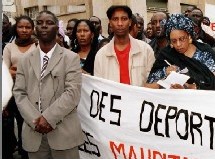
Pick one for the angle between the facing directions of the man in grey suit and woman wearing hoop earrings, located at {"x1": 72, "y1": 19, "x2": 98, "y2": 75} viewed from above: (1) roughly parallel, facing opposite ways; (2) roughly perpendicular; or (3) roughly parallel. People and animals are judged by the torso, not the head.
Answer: roughly parallel

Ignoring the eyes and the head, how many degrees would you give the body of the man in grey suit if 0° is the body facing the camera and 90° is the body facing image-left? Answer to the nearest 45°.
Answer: approximately 0°

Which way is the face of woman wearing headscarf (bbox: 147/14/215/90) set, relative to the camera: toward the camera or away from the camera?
toward the camera

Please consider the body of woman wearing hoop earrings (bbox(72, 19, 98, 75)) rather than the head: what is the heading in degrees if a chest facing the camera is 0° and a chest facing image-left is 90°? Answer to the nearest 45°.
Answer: approximately 0°

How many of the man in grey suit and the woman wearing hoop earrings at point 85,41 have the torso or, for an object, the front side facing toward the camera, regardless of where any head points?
2

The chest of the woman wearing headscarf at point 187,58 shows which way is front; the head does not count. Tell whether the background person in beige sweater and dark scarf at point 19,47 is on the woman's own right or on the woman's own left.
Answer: on the woman's own right

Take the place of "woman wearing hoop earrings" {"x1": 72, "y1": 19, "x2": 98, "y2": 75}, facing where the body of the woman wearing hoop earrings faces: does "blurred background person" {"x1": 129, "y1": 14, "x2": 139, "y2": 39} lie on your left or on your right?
on your left

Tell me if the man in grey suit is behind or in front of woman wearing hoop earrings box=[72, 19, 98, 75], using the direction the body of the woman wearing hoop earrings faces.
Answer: in front
